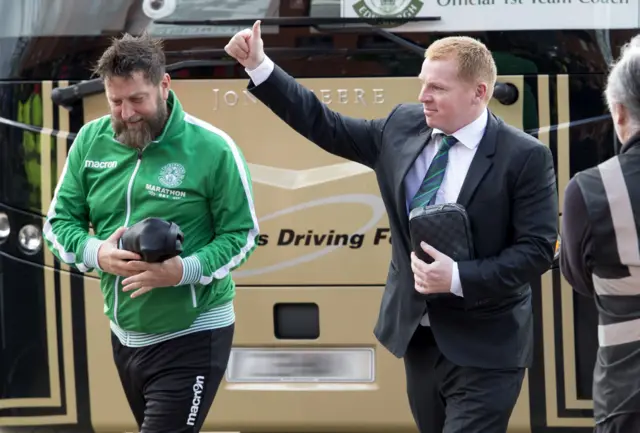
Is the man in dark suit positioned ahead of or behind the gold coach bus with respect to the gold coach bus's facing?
ahead

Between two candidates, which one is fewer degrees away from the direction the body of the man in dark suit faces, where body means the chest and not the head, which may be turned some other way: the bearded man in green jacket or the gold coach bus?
the bearded man in green jacket

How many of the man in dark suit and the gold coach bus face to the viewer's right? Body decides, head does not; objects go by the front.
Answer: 0

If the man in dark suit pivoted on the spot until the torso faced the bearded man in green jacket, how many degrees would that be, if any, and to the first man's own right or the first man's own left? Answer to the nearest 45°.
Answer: approximately 45° to the first man's own right

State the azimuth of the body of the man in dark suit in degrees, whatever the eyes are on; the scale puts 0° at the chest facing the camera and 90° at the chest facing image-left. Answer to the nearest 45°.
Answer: approximately 45°

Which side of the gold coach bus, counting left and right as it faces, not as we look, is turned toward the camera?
front
